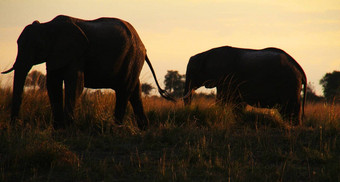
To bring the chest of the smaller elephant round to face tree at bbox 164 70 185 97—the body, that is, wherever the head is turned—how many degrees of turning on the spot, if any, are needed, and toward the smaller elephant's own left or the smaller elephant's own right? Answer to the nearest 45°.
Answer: approximately 90° to the smaller elephant's own right

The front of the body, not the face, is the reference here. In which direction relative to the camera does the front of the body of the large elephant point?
to the viewer's left

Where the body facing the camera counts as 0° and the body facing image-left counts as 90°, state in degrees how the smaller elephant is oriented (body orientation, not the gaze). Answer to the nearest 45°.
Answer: approximately 90°

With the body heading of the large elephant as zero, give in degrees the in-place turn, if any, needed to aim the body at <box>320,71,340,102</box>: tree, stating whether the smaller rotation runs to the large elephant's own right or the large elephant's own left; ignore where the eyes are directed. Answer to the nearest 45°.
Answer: approximately 135° to the large elephant's own right

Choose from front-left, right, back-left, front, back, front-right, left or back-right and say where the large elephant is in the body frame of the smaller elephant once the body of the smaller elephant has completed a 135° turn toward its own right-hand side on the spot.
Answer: back

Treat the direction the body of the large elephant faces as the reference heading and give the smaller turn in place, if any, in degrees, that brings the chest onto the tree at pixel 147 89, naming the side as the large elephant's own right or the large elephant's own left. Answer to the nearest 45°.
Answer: approximately 135° to the large elephant's own right

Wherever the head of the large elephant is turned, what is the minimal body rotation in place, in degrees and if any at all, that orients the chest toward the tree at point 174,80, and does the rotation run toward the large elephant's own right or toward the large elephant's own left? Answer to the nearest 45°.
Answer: approximately 90° to the large elephant's own right

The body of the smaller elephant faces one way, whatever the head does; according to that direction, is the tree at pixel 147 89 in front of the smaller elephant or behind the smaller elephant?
in front

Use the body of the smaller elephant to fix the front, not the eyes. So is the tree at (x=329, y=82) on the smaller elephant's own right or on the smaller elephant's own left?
on the smaller elephant's own right
